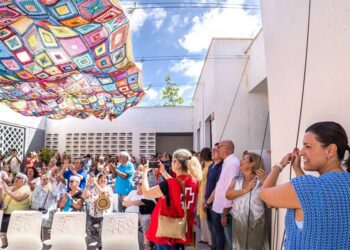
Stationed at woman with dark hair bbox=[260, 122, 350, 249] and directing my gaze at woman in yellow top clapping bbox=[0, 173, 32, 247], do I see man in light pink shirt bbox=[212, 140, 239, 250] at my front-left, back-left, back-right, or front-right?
front-right

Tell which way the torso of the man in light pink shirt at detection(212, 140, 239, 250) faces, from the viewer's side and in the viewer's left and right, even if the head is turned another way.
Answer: facing to the left of the viewer

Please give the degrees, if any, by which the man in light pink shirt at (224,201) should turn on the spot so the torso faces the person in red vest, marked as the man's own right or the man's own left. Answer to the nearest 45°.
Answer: approximately 45° to the man's own left

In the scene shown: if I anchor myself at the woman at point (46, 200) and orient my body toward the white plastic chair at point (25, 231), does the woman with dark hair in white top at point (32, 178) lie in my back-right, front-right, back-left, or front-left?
back-right

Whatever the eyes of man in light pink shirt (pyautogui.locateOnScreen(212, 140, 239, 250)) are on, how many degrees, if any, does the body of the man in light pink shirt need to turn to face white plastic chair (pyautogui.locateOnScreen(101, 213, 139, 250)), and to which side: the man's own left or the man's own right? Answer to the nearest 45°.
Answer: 0° — they already face it

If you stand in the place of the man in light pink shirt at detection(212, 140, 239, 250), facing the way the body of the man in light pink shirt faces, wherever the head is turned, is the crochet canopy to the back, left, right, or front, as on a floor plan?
front

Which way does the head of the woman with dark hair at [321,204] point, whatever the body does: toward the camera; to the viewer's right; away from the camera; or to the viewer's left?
to the viewer's left

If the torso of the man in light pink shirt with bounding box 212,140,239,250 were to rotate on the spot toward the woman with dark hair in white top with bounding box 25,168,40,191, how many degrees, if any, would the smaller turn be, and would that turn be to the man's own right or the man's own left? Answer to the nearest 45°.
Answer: approximately 45° to the man's own right

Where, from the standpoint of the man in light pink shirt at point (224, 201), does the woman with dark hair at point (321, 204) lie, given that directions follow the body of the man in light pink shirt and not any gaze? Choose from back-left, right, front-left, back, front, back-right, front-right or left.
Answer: left

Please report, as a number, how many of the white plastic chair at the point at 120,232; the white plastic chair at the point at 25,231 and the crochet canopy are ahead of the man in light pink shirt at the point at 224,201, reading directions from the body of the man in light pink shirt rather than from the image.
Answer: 3

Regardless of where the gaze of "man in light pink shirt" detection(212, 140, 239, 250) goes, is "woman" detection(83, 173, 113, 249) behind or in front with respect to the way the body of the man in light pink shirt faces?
in front
